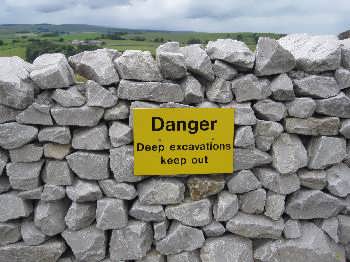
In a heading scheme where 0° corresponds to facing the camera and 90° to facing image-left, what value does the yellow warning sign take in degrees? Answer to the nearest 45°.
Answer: approximately 0°
